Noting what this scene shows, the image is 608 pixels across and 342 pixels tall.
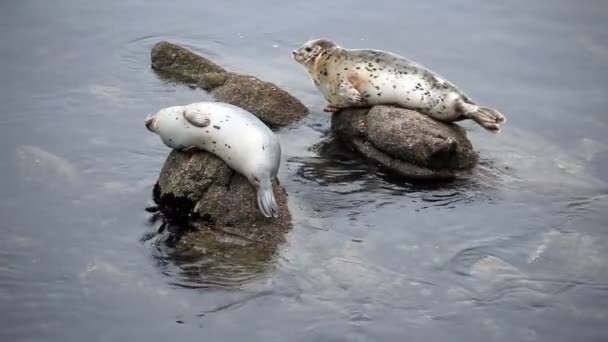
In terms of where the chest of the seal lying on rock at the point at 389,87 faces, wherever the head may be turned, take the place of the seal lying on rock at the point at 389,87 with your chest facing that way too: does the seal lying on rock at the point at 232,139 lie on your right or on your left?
on your left

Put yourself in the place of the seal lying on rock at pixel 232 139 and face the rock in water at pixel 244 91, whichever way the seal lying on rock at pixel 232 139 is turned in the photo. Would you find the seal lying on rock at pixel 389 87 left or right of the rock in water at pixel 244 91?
right

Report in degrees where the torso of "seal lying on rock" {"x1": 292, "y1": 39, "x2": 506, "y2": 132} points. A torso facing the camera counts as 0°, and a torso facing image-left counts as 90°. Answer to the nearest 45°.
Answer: approximately 90°

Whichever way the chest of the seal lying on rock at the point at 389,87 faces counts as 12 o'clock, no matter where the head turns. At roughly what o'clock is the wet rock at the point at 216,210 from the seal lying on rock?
The wet rock is roughly at 10 o'clock from the seal lying on rock.

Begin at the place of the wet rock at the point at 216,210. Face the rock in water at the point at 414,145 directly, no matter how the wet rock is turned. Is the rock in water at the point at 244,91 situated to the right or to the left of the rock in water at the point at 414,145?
left

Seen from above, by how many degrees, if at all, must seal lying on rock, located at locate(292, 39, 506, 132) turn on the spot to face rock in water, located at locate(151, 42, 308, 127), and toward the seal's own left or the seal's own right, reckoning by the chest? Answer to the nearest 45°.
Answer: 0° — it already faces it

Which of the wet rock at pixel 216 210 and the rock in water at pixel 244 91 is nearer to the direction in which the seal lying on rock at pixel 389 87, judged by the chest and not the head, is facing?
the rock in water
